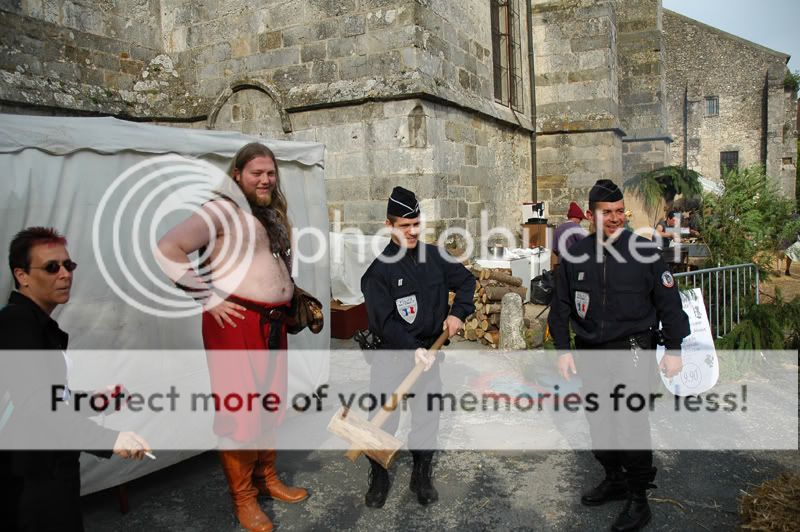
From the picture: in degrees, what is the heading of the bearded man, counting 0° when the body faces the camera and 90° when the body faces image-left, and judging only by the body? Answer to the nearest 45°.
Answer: approximately 315°

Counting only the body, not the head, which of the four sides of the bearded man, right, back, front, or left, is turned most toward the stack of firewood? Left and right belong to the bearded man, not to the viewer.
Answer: left

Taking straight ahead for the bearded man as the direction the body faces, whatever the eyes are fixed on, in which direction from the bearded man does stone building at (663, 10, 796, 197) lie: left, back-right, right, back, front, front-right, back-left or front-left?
left

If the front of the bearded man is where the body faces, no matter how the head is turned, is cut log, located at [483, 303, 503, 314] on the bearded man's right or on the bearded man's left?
on the bearded man's left

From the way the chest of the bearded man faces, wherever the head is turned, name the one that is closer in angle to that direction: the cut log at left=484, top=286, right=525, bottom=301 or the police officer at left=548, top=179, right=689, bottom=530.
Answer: the police officer

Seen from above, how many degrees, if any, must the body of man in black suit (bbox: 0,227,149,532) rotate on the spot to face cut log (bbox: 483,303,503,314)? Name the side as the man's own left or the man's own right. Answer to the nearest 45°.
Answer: approximately 45° to the man's own left

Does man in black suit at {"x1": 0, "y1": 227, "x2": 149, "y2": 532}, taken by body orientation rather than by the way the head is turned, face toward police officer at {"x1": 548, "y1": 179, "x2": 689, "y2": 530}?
yes

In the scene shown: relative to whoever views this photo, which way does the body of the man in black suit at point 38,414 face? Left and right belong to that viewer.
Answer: facing to the right of the viewer

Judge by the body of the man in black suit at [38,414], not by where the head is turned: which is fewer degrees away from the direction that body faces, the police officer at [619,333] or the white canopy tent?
the police officer

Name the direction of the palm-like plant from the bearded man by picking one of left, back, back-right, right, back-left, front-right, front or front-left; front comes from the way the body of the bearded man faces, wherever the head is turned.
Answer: left

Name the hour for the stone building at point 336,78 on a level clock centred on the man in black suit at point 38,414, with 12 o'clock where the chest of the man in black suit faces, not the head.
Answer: The stone building is roughly at 10 o'clock from the man in black suit.

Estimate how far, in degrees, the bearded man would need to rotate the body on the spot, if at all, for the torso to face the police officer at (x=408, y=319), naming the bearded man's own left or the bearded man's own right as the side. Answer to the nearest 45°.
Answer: approximately 45° to the bearded man's own left

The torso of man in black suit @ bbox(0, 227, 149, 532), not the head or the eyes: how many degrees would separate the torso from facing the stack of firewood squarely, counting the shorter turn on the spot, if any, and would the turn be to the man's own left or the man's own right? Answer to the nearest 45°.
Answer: approximately 45° to the man's own left

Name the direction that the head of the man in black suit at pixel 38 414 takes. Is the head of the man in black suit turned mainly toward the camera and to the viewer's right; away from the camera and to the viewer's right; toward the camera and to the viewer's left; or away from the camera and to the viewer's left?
toward the camera and to the viewer's right
